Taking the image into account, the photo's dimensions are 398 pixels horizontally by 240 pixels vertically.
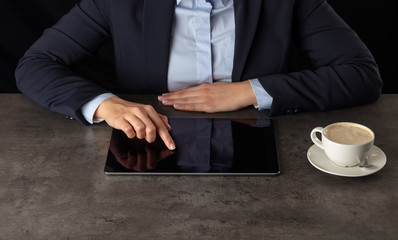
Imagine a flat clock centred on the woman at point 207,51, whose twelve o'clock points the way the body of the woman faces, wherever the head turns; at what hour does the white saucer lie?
The white saucer is roughly at 11 o'clock from the woman.

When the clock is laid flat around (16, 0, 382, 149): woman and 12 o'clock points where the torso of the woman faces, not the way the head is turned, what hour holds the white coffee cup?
The white coffee cup is roughly at 11 o'clock from the woman.

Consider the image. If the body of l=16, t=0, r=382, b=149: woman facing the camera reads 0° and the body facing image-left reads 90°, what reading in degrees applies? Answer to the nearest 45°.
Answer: approximately 0°

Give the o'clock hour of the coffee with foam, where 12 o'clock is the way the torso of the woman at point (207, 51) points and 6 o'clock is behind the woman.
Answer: The coffee with foam is roughly at 11 o'clock from the woman.

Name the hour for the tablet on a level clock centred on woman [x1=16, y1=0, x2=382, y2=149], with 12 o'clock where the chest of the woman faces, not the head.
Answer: The tablet is roughly at 12 o'clock from the woman.
